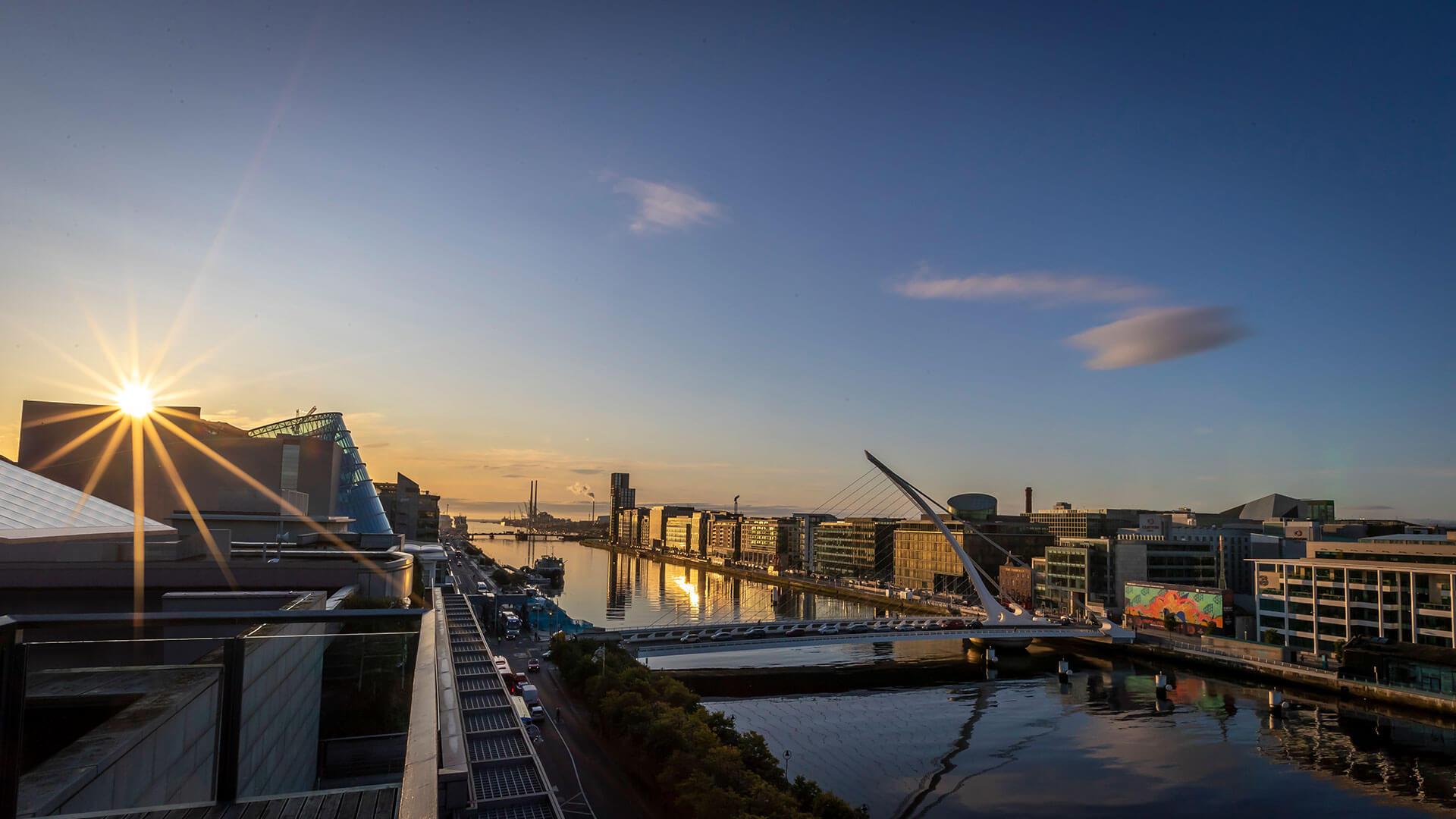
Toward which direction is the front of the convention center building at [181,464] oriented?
to the viewer's right

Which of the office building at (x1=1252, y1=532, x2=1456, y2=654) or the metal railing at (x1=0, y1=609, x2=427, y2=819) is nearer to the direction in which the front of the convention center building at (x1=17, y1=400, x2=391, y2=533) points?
the office building

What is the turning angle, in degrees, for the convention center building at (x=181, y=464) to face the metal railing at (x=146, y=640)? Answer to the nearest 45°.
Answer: approximately 90° to its right

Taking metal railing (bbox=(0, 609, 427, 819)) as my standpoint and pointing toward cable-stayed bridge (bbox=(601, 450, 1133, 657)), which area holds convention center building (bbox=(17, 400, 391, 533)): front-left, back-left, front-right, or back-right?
front-left

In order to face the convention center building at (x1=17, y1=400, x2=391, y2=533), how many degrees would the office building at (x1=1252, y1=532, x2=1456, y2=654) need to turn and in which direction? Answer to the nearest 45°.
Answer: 0° — it already faces it

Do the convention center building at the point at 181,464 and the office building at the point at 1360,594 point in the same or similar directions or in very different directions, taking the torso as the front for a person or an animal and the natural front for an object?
very different directions

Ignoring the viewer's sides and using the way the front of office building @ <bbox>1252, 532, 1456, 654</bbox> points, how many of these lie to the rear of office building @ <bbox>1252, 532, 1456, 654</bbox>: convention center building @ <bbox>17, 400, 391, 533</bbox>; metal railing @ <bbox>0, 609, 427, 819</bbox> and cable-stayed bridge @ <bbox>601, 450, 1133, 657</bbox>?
0

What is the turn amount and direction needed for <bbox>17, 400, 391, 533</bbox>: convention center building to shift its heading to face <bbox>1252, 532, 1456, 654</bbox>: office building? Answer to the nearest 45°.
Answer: approximately 45° to its right

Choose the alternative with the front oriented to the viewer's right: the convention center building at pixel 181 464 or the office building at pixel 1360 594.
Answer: the convention center building at pixel 181 464

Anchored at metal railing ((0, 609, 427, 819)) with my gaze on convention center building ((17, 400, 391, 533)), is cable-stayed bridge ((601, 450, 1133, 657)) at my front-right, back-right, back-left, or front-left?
front-right

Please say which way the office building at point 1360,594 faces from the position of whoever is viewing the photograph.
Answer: facing the viewer and to the left of the viewer

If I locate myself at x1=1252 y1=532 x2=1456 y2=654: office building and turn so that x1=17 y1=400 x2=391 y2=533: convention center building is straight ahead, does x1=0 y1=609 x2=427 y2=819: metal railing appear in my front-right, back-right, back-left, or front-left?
front-left

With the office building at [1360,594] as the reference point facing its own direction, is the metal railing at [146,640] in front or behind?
in front

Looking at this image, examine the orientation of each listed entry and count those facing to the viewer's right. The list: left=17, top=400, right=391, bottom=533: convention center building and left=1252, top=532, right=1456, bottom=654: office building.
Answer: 1
